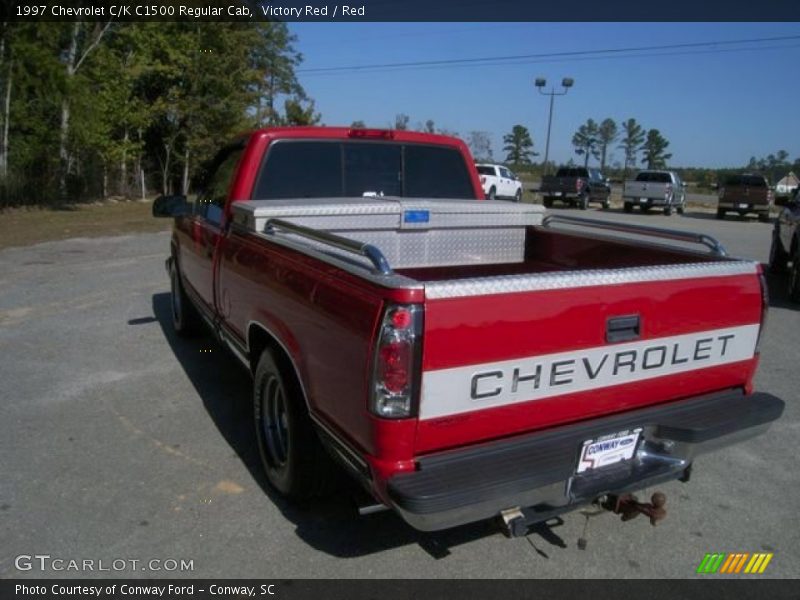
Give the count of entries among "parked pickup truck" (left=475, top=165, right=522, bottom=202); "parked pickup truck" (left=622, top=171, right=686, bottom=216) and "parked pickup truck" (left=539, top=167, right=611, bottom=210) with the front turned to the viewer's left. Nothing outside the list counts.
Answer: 0

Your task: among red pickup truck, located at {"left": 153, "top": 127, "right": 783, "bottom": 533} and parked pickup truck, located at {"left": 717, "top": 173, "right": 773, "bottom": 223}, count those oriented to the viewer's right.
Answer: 0

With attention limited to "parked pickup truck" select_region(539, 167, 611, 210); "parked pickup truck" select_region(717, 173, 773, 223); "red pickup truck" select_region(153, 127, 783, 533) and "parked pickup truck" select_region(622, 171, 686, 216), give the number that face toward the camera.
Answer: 0

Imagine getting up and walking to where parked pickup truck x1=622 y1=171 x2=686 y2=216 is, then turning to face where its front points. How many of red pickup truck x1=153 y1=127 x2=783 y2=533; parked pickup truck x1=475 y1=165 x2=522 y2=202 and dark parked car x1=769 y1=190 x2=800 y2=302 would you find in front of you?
0

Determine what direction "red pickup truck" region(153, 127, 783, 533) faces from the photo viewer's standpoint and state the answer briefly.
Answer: facing away from the viewer and to the left of the viewer

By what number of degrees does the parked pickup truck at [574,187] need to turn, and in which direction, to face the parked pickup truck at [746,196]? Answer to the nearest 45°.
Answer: approximately 45° to its right

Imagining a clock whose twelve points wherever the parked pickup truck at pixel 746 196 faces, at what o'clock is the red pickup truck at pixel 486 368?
The red pickup truck is roughly at 6 o'clock from the parked pickup truck.

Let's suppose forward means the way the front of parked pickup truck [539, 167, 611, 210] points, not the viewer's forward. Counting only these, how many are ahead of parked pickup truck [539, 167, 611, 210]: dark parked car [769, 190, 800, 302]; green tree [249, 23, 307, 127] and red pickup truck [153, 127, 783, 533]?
0

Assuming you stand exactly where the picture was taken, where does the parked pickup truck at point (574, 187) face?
facing away from the viewer and to the right of the viewer

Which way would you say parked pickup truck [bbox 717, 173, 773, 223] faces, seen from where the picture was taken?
facing away from the viewer

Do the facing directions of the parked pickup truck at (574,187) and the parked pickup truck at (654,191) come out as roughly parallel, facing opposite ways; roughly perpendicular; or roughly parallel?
roughly parallel

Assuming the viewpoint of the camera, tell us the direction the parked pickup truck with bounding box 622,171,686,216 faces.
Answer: facing away from the viewer and to the right of the viewer
